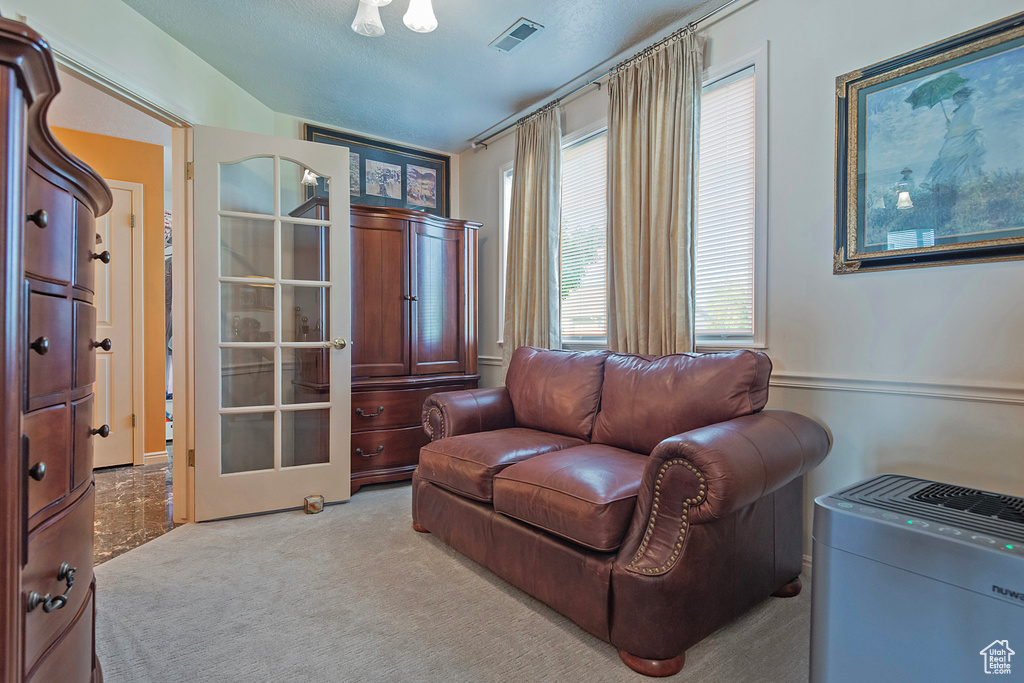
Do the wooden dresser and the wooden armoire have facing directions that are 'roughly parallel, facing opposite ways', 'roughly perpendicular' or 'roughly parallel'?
roughly perpendicular

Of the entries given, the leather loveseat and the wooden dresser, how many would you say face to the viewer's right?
1

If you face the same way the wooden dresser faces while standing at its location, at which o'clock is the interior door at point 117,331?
The interior door is roughly at 9 o'clock from the wooden dresser.

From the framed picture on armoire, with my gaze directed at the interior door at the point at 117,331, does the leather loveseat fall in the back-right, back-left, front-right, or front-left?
back-left

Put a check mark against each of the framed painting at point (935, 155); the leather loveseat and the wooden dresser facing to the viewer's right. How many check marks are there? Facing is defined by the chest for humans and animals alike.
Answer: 1

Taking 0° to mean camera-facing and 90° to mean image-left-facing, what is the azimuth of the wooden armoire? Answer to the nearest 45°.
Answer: approximately 315°

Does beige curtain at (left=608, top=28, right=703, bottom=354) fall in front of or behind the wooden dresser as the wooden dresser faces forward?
in front

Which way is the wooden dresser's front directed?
to the viewer's right
